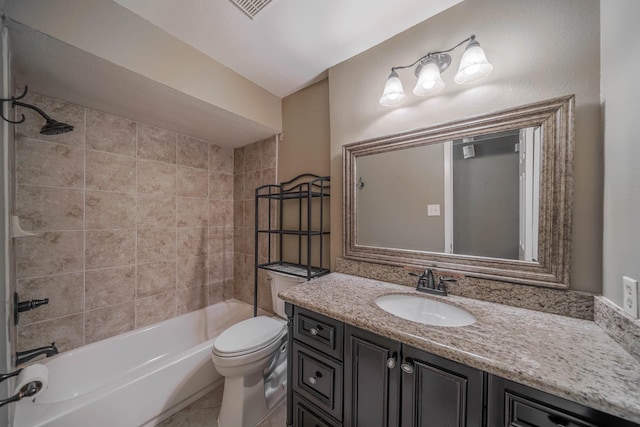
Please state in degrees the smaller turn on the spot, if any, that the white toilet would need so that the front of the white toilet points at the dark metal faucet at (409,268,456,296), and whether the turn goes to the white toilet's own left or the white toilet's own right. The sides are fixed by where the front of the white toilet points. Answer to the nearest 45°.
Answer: approximately 90° to the white toilet's own left

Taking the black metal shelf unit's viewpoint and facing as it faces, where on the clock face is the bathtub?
The bathtub is roughly at 1 o'clock from the black metal shelf unit.

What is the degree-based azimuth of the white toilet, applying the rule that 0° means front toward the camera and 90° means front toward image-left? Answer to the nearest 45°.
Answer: approximately 45°

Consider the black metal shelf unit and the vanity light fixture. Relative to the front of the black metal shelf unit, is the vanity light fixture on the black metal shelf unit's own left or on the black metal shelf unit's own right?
on the black metal shelf unit's own left

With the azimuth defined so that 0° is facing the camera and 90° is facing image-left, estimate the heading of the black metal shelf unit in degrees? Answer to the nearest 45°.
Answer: approximately 45°
